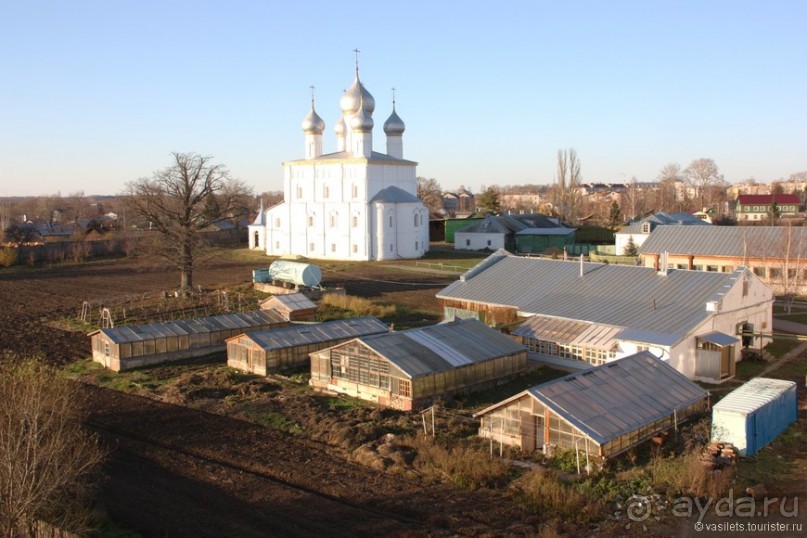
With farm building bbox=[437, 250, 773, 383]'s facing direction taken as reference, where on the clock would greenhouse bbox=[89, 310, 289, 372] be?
The greenhouse is roughly at 4 o'clock from the farm building.

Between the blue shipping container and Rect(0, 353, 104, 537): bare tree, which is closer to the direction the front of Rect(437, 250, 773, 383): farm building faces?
the blue shipping container

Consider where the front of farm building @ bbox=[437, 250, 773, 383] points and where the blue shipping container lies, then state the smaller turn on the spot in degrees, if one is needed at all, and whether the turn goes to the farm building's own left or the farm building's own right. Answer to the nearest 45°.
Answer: approximately 45° to the farm building's own right

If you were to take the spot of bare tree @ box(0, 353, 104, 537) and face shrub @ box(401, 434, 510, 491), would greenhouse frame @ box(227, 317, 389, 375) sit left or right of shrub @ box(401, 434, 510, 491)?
left

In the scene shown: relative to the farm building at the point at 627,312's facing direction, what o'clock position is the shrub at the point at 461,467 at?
The shrub is roughly at 2 o'clock from the farm building.

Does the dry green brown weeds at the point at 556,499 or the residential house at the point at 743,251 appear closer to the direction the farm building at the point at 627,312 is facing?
the dry green brown weeds

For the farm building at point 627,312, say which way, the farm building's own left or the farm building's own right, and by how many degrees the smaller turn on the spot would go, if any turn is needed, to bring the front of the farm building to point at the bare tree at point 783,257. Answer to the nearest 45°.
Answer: approximately 90° to the farm building's own left

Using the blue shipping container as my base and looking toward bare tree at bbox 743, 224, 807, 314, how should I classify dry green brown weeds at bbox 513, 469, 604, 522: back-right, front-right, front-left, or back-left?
back-left

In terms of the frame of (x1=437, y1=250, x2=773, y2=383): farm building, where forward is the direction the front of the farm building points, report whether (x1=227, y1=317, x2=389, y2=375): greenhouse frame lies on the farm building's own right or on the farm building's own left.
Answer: on the farm building's own right

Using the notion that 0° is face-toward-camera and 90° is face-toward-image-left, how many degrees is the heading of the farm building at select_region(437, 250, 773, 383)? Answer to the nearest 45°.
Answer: approximately 315°

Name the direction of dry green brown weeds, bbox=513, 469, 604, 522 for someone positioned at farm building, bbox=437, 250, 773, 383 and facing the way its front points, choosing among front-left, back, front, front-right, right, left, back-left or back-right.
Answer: front-right

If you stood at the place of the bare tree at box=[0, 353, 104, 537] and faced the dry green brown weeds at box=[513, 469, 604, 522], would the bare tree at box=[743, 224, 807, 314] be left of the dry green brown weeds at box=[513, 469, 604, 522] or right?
left

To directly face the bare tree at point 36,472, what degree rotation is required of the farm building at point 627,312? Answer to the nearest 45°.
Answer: approximately 90° to its right
